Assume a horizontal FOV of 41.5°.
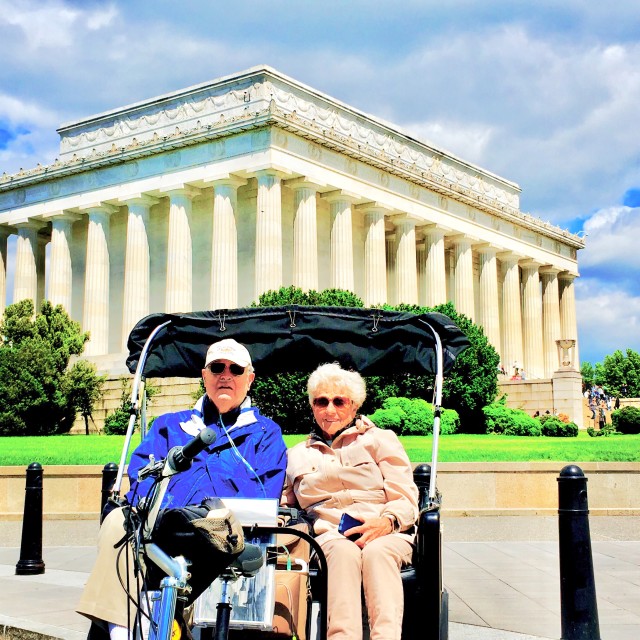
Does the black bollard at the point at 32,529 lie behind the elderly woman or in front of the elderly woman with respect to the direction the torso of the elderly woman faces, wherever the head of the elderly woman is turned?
behind

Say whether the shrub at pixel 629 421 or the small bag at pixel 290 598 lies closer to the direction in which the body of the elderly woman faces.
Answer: the small bag

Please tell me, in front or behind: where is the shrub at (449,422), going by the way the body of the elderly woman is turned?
behind

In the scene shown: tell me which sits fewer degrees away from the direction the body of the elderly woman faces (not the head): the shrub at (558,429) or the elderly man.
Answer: the elderly man

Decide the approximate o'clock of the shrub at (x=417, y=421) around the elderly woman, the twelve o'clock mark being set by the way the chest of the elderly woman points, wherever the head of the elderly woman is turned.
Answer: The shrub is roughly at 6 o'clock from the elderly woman.

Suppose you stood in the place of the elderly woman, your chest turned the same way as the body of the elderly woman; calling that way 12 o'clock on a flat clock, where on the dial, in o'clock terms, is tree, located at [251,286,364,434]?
The tree is roughly at 6 o'clock from the elderly woman.

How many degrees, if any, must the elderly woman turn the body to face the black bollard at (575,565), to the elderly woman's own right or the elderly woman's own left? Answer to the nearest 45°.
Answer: approximately 135° to the elderly woman's own left

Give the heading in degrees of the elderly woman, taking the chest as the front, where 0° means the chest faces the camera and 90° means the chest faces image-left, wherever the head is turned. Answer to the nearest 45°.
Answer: approximately 0°

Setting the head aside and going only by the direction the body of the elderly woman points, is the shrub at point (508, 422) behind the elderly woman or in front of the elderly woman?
behind

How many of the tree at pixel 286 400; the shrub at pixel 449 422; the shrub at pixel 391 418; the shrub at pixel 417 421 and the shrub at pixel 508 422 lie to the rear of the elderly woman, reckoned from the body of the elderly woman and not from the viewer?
5

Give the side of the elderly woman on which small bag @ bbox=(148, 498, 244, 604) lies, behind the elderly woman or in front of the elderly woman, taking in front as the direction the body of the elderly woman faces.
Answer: in front

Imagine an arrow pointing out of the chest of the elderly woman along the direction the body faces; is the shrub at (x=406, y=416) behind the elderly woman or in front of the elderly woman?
behind
